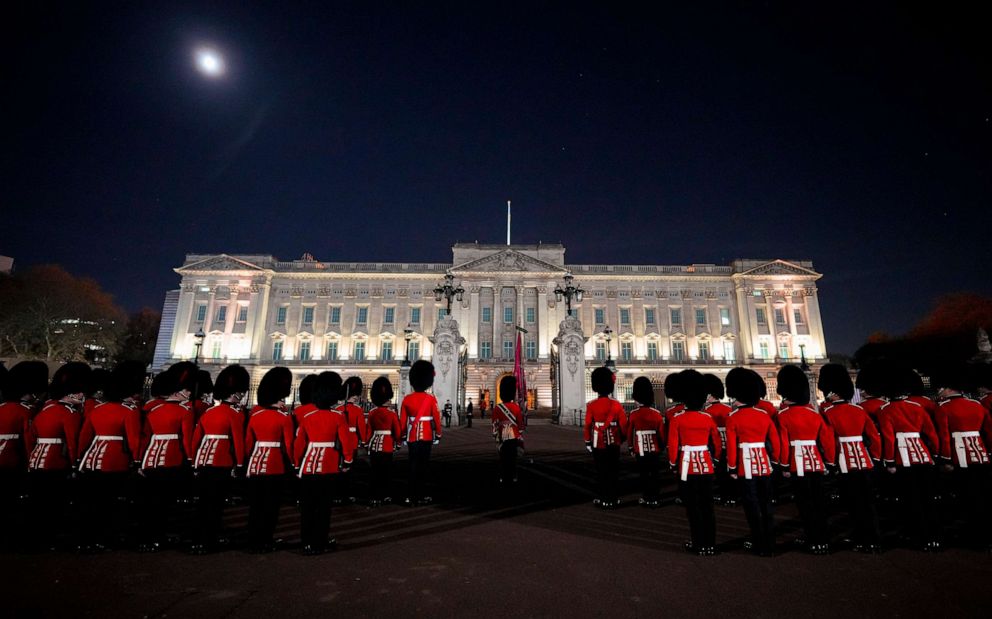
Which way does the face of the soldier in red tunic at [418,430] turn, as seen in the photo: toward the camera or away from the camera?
away from the camera

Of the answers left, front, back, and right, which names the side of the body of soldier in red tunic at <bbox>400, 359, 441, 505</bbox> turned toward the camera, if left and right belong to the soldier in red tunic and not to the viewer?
back

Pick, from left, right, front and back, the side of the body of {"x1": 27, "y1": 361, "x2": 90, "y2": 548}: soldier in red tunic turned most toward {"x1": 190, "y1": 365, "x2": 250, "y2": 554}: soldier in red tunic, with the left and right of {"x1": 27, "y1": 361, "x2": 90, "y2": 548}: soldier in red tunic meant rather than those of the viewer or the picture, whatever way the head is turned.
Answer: right

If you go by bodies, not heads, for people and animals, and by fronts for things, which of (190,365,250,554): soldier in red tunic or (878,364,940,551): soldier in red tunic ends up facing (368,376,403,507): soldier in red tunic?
(190,365,250,554): soldier in red tunic

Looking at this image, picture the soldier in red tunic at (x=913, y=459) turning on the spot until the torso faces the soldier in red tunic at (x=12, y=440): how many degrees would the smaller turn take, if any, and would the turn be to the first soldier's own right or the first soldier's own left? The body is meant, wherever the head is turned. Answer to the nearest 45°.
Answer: approximately 135° to the first soldier's own left

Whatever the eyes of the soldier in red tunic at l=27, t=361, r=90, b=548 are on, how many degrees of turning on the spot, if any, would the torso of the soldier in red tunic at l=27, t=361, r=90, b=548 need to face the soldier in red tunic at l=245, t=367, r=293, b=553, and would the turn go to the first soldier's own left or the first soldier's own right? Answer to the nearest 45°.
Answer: approximately 90° to the first soldier's own right

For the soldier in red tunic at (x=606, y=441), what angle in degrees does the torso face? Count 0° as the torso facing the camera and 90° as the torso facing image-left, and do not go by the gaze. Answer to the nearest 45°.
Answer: approximately 180°

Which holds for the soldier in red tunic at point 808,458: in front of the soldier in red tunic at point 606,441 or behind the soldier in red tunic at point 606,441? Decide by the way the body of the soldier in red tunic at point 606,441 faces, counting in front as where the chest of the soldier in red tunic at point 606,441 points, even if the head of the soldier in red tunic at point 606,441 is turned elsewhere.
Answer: behind

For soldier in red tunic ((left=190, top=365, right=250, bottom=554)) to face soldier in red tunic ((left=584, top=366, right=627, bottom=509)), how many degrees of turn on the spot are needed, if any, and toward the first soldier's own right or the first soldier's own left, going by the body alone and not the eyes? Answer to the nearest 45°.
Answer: approximately 45° to the first soldier's own right

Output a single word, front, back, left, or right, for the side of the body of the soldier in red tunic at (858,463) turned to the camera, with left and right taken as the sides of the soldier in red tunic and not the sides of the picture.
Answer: back

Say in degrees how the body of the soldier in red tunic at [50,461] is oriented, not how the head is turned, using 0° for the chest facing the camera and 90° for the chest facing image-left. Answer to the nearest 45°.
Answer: approximately 225°

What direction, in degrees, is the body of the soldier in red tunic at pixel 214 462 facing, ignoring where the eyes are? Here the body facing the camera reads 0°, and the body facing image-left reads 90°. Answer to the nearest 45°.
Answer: approximately 225°
